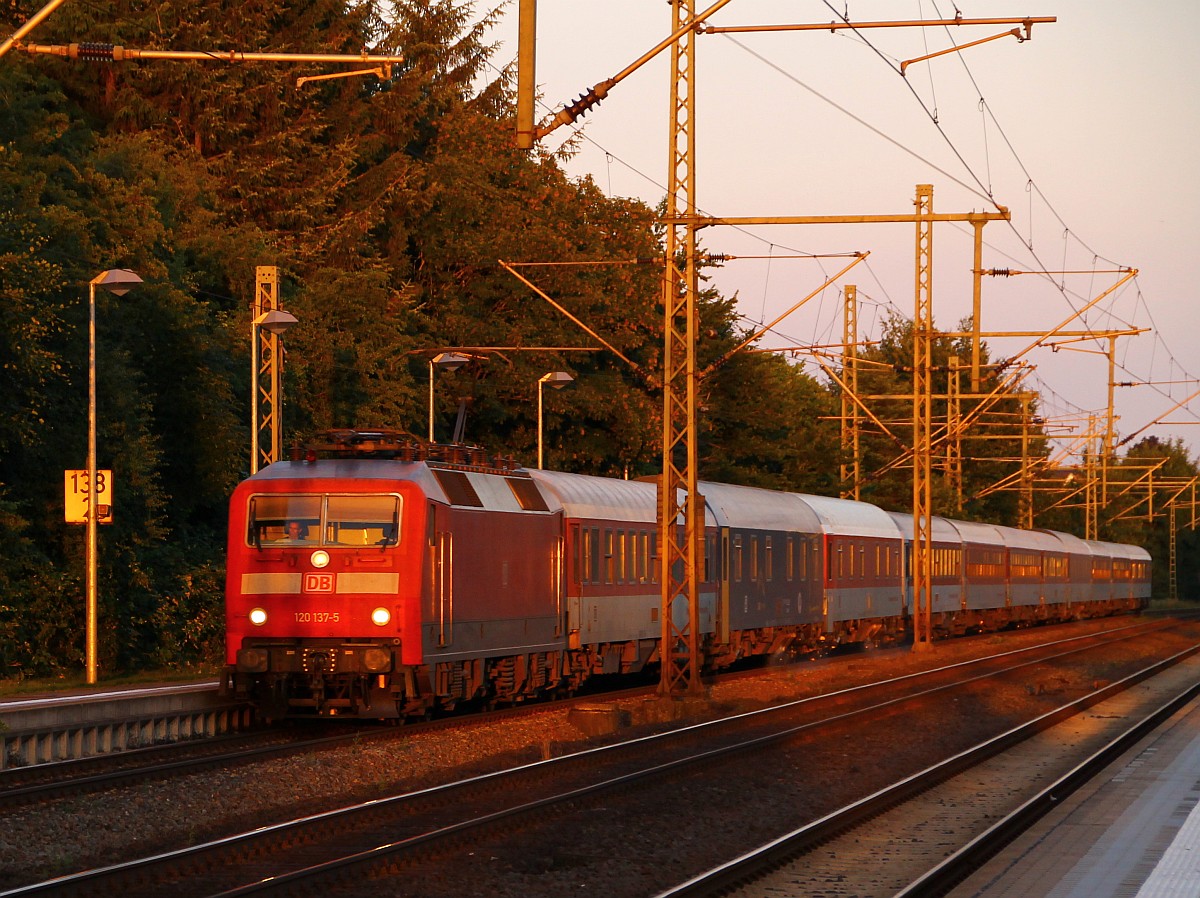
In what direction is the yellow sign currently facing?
toward the camera

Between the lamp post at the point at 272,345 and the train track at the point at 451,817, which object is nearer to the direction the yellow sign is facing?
the train track

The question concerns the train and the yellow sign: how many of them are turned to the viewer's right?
0

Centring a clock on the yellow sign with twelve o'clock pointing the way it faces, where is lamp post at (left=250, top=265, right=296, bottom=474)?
The lamp post is roughly at 7 o'clock from the yellow sign.

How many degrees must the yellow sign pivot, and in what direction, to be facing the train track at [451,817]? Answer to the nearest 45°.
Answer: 0° — it already faces it
